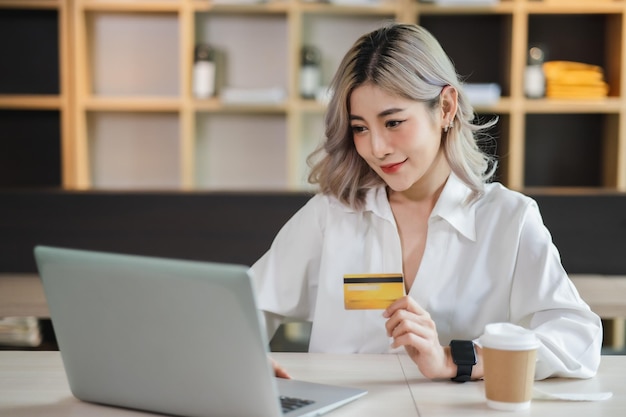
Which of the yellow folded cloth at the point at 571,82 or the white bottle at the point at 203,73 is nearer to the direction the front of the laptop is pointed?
the yellow folded cloth

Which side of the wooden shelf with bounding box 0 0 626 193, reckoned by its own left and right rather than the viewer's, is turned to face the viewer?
front

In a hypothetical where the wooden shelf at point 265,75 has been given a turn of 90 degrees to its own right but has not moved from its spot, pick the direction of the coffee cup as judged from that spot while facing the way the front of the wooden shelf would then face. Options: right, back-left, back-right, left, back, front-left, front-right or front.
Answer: left

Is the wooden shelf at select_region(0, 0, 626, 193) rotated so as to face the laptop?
yes

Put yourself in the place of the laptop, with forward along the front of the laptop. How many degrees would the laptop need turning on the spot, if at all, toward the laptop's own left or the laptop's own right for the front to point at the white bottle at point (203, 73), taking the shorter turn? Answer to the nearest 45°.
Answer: approximately 45° to the laptop's own left

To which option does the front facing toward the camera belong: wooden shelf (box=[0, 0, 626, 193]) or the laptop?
the wooden shelf

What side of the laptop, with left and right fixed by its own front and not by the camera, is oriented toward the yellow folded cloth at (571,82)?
front

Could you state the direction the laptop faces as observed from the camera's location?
facing away from the viewer and to the right of the viewer

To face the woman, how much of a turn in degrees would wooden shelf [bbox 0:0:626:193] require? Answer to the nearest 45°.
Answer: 0° — it already faces them

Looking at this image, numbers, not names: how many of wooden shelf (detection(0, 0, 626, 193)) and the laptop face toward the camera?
1

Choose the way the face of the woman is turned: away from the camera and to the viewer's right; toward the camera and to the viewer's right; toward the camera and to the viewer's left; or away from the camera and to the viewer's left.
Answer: toward the camera and to the viewer's left

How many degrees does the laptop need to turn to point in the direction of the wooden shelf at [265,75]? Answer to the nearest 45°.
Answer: approximately 45° to its left
